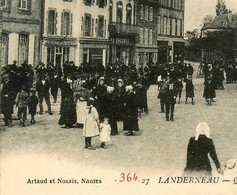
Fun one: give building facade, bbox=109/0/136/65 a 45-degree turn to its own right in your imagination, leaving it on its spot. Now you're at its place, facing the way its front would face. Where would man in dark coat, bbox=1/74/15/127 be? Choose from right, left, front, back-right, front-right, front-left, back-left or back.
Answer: front-left

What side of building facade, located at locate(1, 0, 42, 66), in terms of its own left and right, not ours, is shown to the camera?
front

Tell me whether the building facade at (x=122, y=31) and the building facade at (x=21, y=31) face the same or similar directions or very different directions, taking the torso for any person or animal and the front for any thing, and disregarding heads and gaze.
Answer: same or similar directions

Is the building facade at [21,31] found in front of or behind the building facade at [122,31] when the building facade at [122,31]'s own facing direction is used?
in front

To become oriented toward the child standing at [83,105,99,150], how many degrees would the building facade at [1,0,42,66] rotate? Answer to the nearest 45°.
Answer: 0° — it already faces them

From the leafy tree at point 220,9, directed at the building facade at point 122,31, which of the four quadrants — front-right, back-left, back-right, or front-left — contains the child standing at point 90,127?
front-left

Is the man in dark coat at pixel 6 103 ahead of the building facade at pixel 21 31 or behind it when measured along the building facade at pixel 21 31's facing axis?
ahead

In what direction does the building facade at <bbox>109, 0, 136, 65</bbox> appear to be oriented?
toward the camera

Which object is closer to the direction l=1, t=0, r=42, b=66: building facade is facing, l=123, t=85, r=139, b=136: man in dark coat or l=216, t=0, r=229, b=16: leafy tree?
the man in dark coat

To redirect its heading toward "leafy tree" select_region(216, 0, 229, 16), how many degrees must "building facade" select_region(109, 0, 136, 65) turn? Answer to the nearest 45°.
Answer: approximately 135° to its left

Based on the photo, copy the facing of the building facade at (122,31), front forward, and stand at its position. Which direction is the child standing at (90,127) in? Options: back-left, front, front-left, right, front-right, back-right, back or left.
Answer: front
